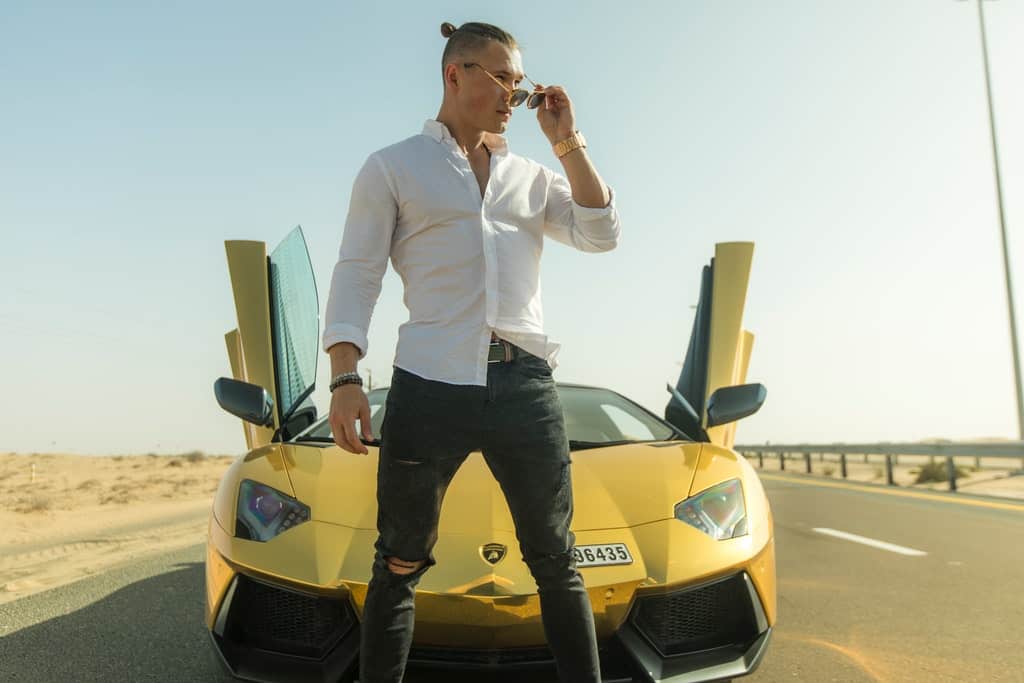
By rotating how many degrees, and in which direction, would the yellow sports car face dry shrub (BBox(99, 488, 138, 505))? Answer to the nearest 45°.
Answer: approximately 135° to its right

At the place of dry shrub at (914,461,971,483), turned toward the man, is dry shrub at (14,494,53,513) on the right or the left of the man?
right

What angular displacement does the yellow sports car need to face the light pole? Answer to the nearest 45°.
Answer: approximately 135° to its left

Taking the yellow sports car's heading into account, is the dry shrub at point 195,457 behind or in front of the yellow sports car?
behind

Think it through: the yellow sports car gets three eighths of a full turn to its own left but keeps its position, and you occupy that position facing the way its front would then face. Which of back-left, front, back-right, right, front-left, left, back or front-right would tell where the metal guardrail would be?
front

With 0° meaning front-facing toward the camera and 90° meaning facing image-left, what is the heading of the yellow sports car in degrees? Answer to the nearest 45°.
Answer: approximately 0°
